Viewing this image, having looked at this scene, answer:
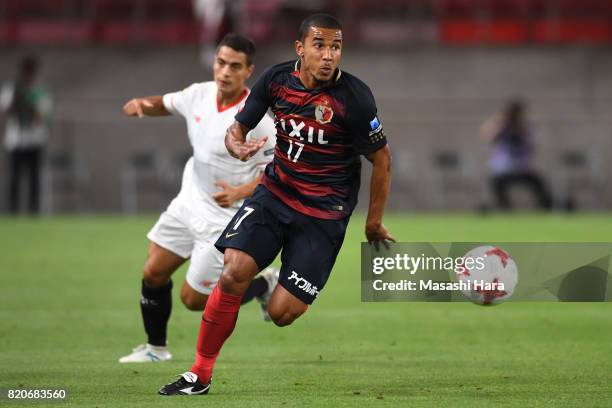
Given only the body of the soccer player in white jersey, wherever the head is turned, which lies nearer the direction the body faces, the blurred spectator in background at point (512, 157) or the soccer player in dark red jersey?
the soccer player in dark red jersey

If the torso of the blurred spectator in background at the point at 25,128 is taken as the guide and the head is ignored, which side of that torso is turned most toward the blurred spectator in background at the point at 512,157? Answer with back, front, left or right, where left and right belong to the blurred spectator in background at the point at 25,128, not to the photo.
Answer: left

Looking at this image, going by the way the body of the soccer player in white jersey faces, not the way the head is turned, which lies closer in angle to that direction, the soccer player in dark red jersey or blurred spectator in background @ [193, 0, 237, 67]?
the soccer player in dark red jersey

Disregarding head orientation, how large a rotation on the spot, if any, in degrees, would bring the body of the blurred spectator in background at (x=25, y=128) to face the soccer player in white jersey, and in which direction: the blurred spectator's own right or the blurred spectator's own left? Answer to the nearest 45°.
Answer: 0° — they already face them

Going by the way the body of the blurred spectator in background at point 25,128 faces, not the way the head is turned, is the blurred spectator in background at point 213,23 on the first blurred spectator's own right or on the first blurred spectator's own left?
on the first blurred spectator's own left
